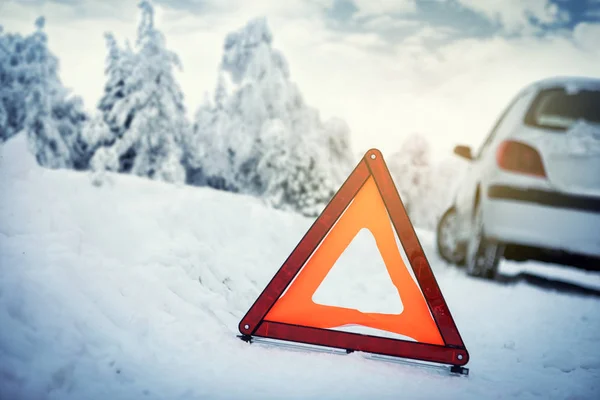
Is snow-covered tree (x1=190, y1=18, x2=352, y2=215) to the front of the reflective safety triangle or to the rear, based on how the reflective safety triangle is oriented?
to the rear

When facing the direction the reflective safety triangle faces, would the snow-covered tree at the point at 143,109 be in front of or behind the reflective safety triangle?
behind

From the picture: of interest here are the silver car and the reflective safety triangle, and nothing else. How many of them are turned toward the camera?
1

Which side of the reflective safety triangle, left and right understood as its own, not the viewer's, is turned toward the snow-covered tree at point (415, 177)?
back

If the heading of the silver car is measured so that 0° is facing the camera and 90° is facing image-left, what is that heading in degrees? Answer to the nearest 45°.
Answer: approximately 135°

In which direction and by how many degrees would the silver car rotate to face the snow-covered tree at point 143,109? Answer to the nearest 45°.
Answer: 0° — it already faces it

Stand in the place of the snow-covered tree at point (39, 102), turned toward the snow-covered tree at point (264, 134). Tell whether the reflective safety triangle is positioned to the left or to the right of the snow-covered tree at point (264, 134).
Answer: right

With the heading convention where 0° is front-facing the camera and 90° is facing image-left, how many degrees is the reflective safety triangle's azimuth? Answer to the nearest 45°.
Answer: approximately 0°
